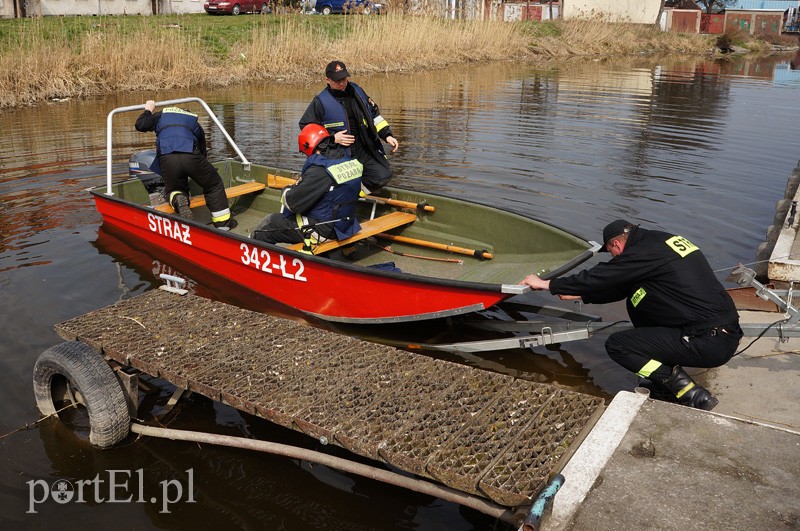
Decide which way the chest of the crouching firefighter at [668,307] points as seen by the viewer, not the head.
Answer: to the viewer's left

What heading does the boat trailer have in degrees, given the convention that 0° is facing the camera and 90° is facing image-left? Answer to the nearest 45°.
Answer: approximately 270°

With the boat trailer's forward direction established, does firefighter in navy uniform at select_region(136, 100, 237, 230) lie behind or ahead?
behind

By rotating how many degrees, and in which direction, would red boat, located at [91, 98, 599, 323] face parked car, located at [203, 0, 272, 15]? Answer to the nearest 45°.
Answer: approximately 135° to its left

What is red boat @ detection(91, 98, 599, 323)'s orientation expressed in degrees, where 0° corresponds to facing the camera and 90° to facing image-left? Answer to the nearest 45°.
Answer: approximately 315°
